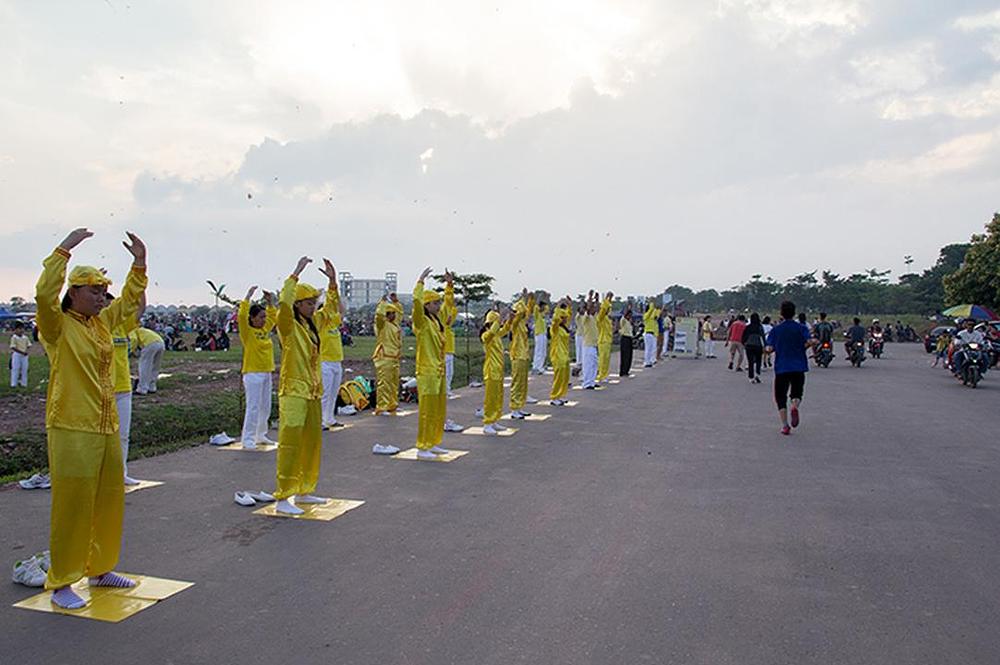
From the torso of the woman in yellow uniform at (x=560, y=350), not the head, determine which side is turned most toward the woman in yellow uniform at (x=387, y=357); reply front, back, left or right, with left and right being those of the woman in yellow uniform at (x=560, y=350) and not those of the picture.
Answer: right

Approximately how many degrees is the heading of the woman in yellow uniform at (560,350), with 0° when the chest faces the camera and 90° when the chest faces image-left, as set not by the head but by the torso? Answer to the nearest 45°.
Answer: approximately 315°

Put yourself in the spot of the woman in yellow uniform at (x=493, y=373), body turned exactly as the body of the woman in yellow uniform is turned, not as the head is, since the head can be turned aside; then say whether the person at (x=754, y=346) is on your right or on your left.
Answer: on your left

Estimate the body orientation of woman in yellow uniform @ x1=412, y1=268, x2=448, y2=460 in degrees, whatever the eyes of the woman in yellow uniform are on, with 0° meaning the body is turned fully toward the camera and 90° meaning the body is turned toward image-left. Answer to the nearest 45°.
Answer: approximately 315°

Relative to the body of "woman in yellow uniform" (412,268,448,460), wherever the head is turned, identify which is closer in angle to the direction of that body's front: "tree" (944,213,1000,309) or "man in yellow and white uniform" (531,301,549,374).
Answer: the tree

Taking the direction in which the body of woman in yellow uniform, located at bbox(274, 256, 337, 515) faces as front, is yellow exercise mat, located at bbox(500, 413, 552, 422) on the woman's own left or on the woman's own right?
on the woman's own left

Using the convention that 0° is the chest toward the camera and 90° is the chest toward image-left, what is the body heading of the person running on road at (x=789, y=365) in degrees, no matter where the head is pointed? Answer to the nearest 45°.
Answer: approximately 180°

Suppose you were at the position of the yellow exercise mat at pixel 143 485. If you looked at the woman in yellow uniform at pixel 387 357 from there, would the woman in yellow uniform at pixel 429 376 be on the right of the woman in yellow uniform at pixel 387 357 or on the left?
right
